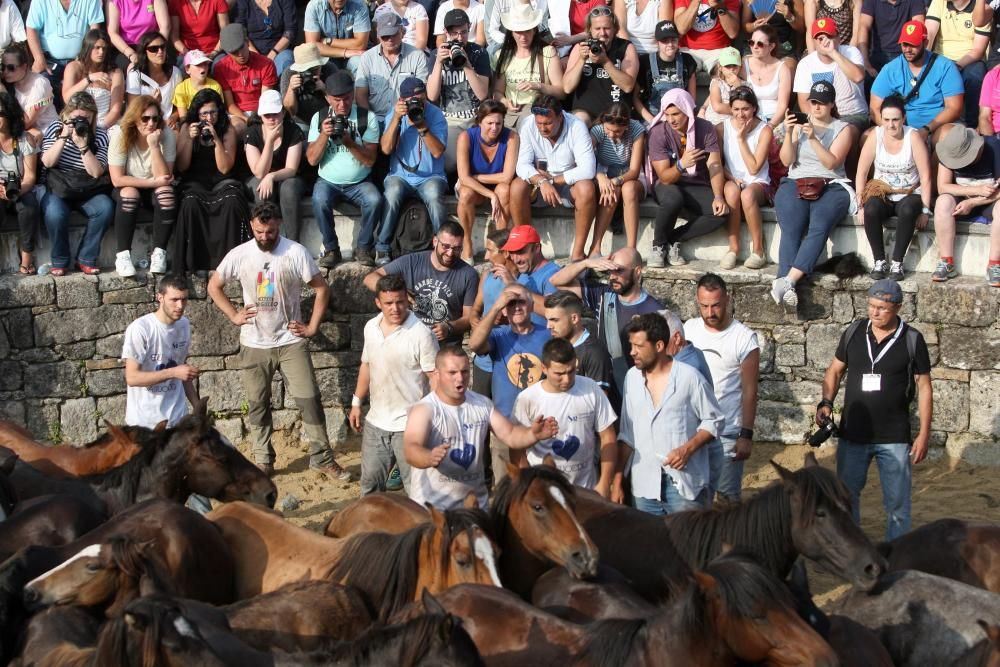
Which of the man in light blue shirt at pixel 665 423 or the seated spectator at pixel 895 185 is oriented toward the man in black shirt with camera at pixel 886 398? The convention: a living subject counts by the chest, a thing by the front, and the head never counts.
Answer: the seated spectator

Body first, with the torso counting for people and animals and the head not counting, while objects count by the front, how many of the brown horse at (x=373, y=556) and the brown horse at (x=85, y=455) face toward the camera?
0

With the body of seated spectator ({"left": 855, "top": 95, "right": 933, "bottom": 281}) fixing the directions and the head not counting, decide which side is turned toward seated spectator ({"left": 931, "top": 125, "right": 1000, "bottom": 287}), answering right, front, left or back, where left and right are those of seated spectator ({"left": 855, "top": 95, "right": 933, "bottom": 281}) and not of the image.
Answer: left

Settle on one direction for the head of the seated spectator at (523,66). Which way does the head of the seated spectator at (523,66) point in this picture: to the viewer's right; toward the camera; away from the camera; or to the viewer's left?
toward the camera

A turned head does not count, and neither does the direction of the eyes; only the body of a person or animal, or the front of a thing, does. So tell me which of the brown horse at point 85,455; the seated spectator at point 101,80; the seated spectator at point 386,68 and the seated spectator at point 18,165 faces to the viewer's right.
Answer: the brown horse

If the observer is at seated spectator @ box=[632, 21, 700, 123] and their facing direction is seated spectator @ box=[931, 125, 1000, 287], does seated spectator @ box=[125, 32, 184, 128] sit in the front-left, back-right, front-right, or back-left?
back-right

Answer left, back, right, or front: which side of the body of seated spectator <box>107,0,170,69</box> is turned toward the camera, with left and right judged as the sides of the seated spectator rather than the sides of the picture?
front

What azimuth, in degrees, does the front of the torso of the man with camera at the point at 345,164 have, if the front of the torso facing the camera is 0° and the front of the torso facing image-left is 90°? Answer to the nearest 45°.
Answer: approximately 0°

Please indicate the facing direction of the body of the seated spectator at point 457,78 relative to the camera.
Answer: toward the camera

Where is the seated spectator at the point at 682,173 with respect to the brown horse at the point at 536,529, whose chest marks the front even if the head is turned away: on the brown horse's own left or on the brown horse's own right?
on the brown horse's own left

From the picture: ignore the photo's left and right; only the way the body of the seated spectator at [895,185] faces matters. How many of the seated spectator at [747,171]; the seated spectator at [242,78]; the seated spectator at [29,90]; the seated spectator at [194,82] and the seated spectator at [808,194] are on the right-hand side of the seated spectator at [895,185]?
5

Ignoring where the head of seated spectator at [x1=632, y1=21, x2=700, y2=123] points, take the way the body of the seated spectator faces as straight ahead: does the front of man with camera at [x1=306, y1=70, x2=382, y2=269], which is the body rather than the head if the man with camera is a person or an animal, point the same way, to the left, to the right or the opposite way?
the same way

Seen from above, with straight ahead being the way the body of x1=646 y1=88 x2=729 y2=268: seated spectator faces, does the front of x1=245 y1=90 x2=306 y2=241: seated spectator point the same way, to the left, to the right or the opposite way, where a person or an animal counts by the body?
the same way

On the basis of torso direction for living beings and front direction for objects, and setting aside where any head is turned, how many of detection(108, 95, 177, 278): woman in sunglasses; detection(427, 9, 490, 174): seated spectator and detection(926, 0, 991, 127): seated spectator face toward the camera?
3

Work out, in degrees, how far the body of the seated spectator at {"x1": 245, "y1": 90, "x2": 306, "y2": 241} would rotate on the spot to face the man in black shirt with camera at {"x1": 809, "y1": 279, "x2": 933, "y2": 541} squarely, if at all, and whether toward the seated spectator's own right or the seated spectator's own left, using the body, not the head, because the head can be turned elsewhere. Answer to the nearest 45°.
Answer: approximately 45° to the seated spectator's own left

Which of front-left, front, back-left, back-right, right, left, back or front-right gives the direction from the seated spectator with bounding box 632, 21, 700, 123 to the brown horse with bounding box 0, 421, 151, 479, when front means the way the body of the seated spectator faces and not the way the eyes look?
front-right

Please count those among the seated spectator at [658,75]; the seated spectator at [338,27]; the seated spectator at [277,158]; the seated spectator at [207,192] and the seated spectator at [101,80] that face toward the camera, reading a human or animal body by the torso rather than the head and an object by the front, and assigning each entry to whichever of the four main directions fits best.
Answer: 5

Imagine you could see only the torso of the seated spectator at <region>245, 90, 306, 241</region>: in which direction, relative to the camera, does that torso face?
toward the camera

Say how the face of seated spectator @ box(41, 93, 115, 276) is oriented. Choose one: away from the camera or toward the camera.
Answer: toward the camera

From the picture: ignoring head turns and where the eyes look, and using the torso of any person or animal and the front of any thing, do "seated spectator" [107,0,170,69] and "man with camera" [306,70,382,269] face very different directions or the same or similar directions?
same or similar directions

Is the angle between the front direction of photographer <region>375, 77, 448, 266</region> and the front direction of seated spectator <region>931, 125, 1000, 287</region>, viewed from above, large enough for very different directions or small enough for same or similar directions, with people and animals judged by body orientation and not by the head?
same or similar directions

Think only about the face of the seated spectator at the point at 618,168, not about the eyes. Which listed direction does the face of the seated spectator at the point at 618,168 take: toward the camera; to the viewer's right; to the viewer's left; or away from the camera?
toward the camera
